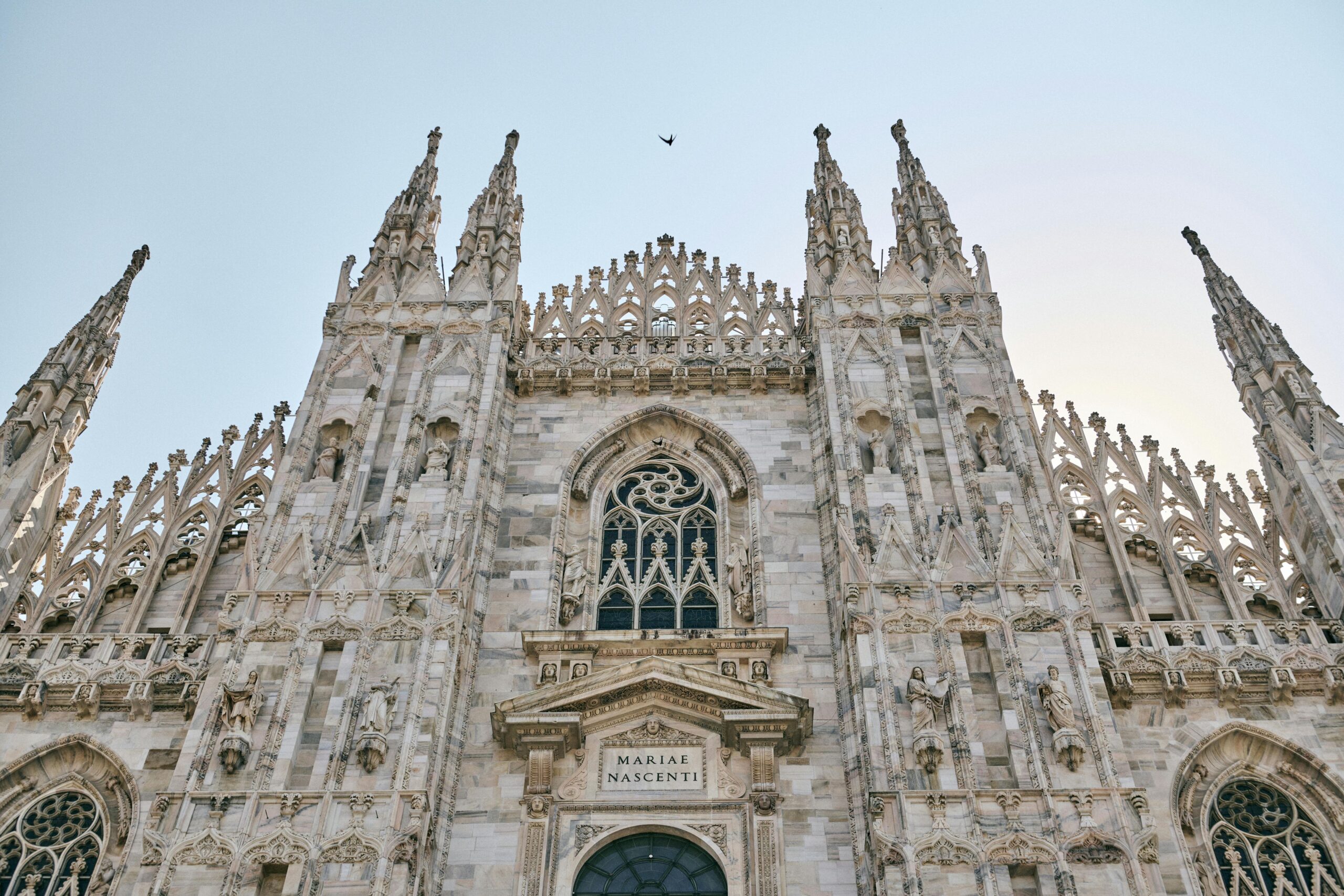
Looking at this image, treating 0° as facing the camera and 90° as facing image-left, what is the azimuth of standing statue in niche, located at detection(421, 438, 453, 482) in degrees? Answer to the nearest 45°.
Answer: approximately 0°

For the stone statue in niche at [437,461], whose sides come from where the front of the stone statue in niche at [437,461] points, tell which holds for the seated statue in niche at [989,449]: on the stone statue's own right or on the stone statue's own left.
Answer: on the stone statue's own left

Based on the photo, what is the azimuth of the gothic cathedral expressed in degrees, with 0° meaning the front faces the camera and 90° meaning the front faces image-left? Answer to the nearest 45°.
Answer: approximately 0°

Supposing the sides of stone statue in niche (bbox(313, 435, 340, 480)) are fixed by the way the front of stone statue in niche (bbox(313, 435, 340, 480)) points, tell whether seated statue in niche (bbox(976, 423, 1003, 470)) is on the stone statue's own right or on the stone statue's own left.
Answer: on the stone statue's own left

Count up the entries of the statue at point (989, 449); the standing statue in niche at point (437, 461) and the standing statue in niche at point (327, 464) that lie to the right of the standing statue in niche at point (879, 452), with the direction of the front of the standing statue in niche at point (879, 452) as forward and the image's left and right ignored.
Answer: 2

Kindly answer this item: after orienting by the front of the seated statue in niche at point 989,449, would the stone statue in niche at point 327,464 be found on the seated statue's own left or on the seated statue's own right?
on the seated statue's own right

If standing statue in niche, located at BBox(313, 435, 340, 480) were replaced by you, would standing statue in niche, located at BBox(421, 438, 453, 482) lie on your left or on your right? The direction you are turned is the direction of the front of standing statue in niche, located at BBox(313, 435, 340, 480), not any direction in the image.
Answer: on your left

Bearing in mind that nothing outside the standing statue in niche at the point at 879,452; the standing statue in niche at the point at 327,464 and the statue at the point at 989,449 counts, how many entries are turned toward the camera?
3

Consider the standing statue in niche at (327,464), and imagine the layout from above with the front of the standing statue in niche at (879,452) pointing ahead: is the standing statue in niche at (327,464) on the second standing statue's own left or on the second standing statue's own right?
on the second standing statue's own right
